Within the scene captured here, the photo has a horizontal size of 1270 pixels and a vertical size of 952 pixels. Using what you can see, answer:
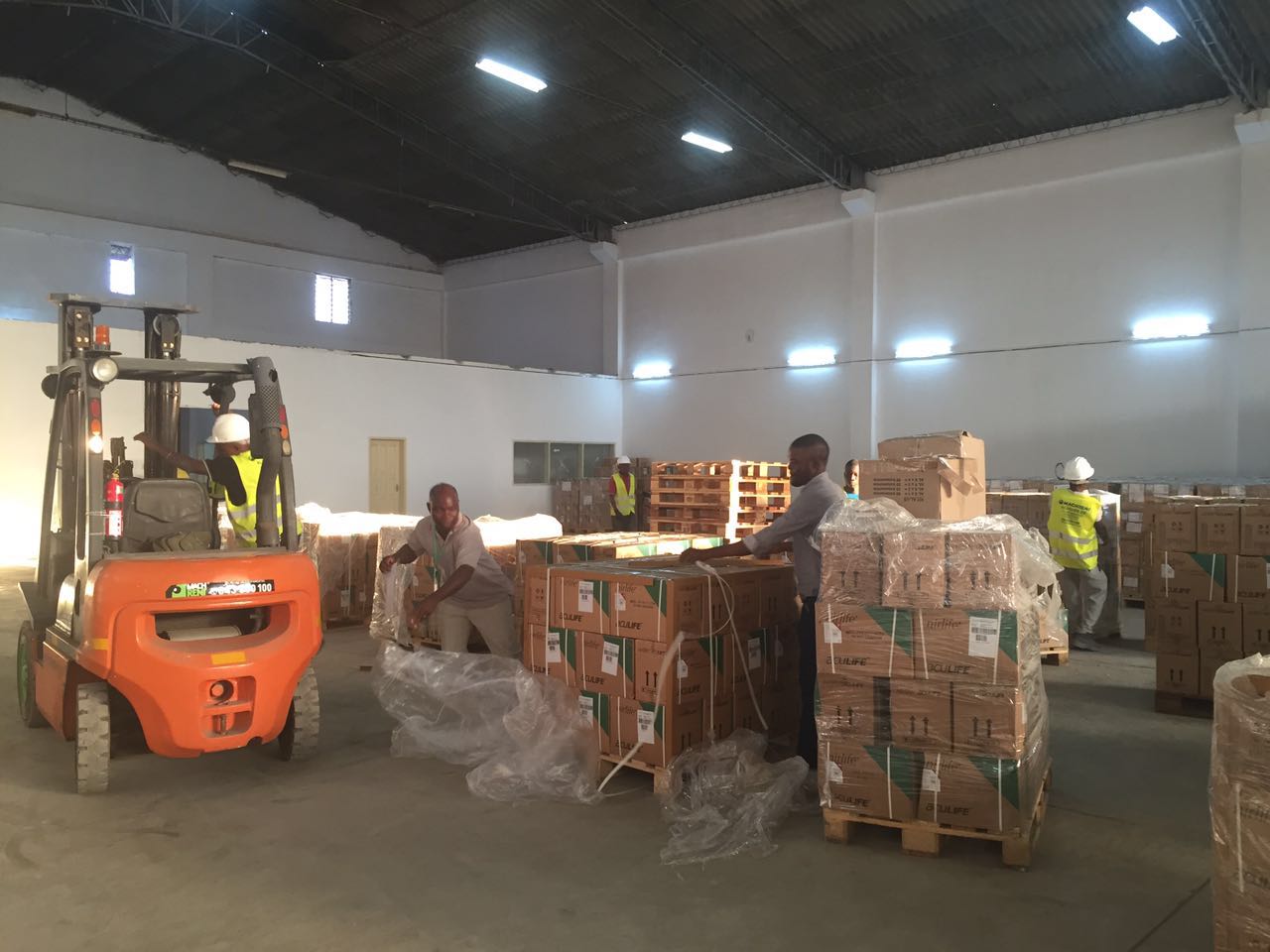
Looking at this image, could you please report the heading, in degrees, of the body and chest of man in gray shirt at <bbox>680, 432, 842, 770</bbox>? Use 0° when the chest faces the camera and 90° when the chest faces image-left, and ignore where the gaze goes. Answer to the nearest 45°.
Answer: approximately 90°

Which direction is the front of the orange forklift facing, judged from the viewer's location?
facing away from the viewer and to the left of the viewer

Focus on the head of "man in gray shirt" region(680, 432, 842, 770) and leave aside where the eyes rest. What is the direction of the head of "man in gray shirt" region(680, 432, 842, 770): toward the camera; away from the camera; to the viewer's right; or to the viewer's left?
to the viewer's left

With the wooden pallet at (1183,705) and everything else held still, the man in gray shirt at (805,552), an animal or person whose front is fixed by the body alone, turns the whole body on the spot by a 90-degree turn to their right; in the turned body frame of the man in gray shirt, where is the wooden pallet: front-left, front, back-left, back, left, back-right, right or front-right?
front-right

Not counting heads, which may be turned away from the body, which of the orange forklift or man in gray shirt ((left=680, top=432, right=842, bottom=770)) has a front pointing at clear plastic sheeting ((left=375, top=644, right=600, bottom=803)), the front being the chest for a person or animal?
the man in gray shirt

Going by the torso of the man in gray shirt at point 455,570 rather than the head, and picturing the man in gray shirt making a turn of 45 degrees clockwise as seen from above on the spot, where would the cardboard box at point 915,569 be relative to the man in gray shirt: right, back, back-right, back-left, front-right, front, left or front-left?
back-left

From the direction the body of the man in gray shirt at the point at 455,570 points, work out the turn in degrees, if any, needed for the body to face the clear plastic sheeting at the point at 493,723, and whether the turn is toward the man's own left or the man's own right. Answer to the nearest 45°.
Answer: approximately 45° to the man's own left

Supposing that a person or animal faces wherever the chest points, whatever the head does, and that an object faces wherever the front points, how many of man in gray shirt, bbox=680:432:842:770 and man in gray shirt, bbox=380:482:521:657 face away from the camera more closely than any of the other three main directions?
0

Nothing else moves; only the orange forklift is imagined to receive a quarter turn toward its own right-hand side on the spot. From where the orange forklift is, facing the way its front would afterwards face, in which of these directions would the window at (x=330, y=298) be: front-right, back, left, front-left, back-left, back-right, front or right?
front-left

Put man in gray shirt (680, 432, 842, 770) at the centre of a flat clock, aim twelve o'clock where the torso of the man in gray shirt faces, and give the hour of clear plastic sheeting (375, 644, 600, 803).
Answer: The clear plastic sheeting is roughly at 12 o'clock from the man in gray shirt.

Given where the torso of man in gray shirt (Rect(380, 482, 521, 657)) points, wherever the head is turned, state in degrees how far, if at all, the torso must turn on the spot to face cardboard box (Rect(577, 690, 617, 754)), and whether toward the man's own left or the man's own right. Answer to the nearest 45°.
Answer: approximately 90° to the man's own left

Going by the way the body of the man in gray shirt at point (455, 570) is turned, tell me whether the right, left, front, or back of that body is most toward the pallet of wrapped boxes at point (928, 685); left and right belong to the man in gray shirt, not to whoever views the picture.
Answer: left

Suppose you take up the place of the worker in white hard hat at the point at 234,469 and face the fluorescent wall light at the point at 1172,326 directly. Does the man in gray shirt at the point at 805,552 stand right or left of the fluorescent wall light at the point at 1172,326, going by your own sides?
right

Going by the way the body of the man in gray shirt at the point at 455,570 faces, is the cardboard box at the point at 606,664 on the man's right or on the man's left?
on the man's left

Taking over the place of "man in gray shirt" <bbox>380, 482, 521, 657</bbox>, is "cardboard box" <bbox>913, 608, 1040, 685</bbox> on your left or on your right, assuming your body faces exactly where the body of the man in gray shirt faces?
on your left

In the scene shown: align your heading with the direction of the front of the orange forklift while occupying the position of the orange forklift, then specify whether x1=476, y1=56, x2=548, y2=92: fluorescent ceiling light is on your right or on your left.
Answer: on your right

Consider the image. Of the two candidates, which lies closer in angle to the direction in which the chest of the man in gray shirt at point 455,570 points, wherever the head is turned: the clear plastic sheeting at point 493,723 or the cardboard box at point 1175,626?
the clear plastic sheeting

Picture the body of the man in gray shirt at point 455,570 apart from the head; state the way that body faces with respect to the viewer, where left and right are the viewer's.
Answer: facing the viewer and to the left of the viewer
